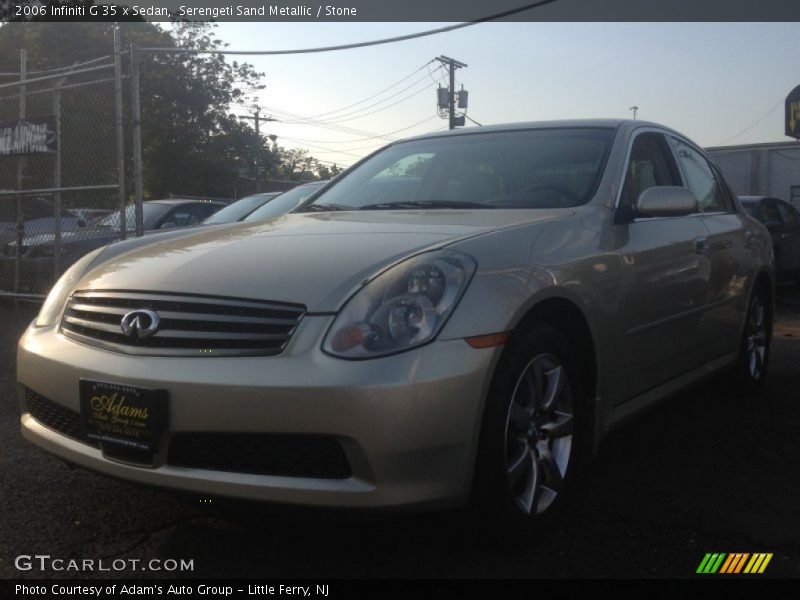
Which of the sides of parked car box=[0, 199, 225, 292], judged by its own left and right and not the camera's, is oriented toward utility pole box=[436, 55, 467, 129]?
back

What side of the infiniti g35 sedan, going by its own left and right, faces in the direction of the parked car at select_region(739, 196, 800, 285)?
back

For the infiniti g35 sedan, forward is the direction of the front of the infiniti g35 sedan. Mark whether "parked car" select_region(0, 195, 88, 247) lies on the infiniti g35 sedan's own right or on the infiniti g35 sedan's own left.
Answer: on the infiniti g35 sedan's own right

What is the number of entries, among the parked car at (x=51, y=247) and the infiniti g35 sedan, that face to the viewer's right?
0

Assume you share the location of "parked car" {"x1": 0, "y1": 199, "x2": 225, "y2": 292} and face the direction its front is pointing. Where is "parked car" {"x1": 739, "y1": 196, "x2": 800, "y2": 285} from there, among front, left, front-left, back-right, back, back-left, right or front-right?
back-left

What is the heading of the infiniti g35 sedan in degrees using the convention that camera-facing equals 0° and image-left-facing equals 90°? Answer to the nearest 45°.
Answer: approximately 45°
